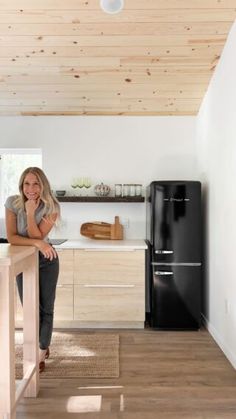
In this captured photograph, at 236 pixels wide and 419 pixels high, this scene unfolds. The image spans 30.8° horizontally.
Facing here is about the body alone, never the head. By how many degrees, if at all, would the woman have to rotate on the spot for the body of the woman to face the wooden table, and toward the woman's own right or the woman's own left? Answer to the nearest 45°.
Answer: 0° — they already face it

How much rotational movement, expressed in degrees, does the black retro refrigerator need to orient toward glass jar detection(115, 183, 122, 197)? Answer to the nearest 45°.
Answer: approximately 135° to its right

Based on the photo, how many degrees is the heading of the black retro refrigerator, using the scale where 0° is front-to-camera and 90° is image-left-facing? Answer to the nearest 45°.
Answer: approximately 0°

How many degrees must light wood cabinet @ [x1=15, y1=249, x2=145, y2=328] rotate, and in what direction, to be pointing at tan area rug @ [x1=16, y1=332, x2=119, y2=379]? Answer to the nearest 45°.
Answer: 0° — it already faces it

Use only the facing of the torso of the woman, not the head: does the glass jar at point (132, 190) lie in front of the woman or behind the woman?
behind
